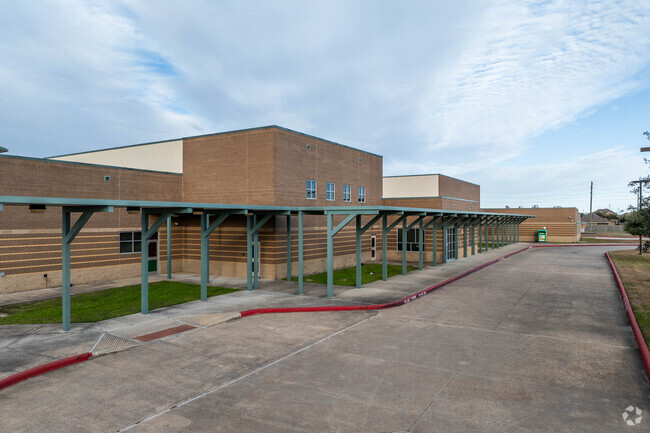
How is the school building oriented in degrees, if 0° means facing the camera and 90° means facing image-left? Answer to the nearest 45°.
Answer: approximately 315°
